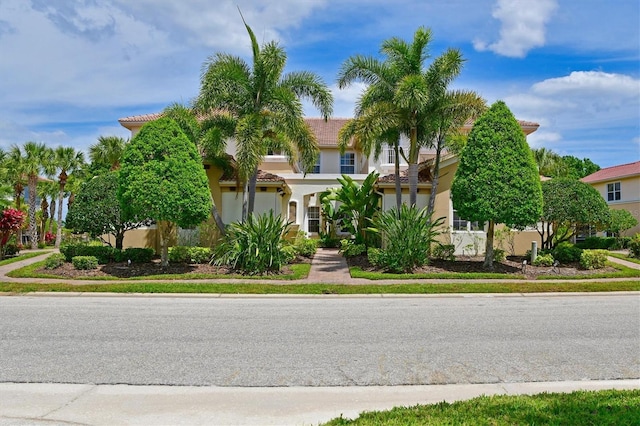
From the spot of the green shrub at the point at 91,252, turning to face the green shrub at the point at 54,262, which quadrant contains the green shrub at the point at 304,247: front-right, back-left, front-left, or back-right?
back-left

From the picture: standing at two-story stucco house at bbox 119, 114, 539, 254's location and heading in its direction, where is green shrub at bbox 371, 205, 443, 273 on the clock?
The green shrub is roughly at 11 o'clock from the two-story stucco house.

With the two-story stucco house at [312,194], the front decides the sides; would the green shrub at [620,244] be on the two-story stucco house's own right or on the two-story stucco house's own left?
on the two-story stucco house's own left

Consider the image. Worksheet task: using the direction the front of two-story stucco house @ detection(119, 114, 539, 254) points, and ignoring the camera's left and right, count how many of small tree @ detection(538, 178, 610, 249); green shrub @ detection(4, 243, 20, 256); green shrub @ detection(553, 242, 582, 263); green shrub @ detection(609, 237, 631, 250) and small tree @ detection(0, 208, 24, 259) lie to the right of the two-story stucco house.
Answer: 2

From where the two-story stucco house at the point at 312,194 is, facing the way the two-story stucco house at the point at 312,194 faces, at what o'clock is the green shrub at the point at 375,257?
The green shrub is roughly at 11 o'clock from the two-story stucco house.

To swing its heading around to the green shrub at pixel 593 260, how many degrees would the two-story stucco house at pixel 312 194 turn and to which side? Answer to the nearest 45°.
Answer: approximately 45° to its left

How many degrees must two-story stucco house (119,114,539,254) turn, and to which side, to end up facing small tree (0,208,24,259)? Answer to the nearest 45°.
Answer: approximately 90° to its right

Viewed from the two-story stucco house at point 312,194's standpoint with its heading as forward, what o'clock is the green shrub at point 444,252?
The green shrub is roughly at 10 o'clock from the two-story stucco house.

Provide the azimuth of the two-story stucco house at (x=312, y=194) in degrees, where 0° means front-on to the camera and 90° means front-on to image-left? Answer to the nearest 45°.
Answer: approximately 0°

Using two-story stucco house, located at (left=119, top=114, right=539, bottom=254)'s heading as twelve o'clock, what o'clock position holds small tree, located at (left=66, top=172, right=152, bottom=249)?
The small tree is roughly at 2 o'clock from the two-story stucco house.

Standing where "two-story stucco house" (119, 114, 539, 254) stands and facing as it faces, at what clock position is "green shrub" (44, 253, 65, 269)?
The green shrub is roughly at 2 o'clock from the two-story stucco house.

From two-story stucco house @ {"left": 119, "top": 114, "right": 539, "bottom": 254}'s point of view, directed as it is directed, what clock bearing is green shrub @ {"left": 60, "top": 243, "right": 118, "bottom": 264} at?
The green shrub is roughly at 2 o'clock from the two-story stucco house.
